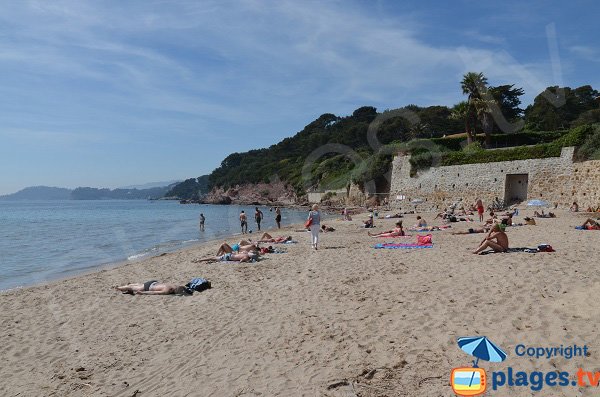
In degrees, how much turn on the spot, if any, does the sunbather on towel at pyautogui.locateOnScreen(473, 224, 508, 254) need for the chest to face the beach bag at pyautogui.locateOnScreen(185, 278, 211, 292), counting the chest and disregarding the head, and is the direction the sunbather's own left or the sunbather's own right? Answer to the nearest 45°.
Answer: approximately 45° to the sunbather's own left

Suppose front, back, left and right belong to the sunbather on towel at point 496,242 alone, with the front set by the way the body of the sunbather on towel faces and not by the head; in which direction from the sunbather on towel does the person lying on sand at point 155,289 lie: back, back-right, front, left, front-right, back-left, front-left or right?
front-left

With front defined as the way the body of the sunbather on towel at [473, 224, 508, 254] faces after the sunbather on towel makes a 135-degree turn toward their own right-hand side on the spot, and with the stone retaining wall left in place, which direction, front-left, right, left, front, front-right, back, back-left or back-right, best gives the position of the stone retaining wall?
front-left

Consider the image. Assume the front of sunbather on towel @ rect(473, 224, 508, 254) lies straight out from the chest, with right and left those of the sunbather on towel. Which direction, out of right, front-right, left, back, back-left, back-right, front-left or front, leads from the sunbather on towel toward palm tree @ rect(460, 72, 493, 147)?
right

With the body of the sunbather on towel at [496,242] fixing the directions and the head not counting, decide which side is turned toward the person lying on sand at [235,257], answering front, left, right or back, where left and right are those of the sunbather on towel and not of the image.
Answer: front

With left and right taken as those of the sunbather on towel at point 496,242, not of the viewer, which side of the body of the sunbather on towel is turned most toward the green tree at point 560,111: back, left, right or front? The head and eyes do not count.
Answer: right

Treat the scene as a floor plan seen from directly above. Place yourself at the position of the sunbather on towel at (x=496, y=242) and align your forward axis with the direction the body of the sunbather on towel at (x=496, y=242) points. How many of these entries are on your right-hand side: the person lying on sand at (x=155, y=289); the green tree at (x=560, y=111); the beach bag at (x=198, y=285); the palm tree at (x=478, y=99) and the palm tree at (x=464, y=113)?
3

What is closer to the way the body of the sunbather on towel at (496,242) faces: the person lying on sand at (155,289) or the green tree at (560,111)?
the person lying on sand

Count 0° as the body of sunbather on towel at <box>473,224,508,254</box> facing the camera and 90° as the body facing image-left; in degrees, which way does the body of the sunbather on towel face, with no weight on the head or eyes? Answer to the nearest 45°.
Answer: approximately 90°

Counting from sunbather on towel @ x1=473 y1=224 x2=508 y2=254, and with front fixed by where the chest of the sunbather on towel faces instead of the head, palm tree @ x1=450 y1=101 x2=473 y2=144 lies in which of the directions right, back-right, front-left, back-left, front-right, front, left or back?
right

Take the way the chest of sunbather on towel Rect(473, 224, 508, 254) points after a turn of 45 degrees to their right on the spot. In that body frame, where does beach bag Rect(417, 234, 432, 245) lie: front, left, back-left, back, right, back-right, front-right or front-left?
front

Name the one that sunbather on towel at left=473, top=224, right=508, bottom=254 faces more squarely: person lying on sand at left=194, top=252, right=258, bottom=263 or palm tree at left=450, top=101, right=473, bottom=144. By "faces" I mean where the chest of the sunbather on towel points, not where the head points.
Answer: the person lying on sand

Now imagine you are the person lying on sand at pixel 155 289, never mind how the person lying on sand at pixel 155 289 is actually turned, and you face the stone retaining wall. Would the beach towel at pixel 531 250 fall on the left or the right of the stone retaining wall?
right
